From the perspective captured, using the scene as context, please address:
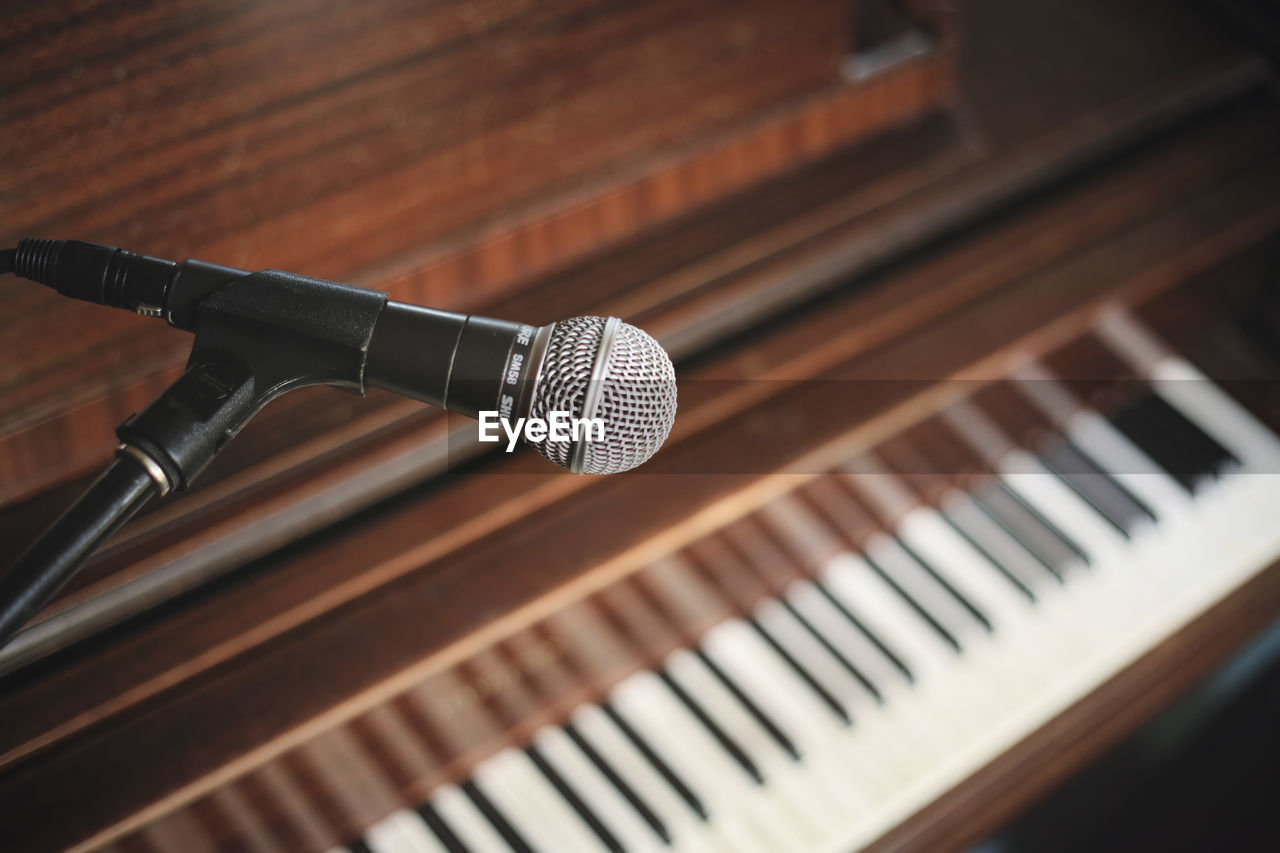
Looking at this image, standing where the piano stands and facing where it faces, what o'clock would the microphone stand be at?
The microphone stand is roughly at 2 o'clock from the piano.

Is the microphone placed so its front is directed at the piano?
no

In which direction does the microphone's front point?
to the viewer's right

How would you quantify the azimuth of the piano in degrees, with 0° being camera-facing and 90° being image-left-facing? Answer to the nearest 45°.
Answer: approximately 315°

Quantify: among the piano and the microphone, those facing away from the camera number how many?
0

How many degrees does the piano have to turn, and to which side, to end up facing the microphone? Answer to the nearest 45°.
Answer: approximately 45° to its right
